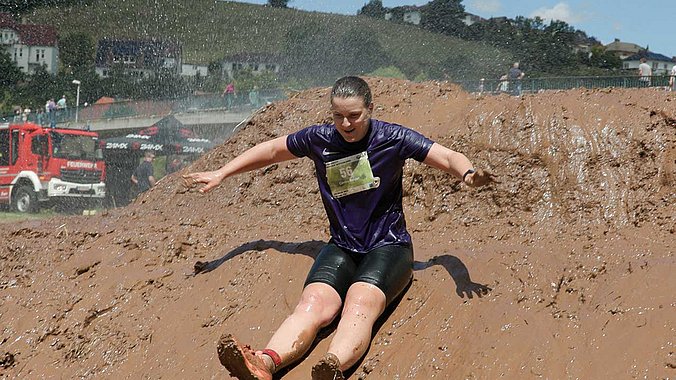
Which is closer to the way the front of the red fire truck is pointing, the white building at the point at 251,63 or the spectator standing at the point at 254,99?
the spectator standing

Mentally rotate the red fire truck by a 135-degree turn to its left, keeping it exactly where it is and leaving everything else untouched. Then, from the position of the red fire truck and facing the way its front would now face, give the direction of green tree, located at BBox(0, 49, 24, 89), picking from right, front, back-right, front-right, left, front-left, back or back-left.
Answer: front

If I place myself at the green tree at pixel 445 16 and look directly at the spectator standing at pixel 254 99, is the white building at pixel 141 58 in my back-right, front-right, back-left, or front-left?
front-right

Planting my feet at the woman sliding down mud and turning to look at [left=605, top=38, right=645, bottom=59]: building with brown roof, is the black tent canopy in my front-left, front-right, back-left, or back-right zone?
front-left

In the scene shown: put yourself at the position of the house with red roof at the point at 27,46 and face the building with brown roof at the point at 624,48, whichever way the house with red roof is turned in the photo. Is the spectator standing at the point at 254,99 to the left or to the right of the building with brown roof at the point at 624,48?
right

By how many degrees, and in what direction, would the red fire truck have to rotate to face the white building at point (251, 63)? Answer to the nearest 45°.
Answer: approximately 90° to its left

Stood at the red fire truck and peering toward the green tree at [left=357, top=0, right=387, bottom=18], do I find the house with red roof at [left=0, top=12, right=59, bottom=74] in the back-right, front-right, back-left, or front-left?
front-left

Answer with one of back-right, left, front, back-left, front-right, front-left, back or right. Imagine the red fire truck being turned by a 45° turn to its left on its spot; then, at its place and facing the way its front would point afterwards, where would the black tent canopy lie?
front

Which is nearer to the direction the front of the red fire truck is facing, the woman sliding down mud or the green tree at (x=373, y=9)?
the woman sliding down mud

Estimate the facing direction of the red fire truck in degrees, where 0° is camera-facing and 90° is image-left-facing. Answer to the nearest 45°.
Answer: approximately 315°

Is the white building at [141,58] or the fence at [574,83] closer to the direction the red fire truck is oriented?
the fence

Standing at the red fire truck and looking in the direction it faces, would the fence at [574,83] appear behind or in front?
in front

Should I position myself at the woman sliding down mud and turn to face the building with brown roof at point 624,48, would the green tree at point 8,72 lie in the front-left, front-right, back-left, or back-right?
front-left

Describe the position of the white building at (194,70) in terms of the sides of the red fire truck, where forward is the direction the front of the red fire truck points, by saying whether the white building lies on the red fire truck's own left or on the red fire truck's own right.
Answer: on the red fire truck's own left

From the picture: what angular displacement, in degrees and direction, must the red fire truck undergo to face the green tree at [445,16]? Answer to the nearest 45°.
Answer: approximately 45° to its left

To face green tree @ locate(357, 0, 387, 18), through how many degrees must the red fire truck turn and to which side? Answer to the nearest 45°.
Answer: approximately 90° to its left
